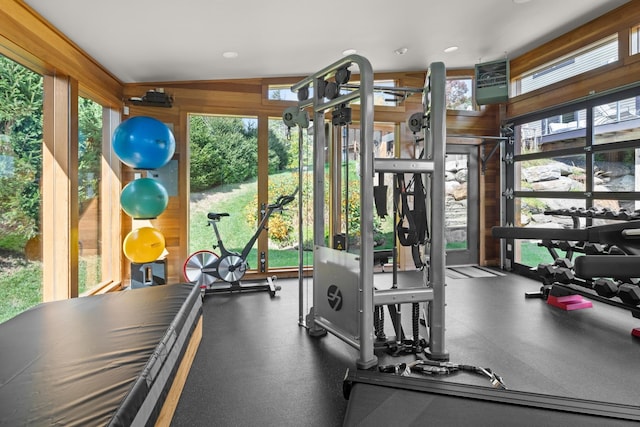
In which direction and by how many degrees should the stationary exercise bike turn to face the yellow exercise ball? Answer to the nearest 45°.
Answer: approximately 180°

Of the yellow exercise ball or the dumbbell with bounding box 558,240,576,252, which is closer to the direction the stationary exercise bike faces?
the dumbbell

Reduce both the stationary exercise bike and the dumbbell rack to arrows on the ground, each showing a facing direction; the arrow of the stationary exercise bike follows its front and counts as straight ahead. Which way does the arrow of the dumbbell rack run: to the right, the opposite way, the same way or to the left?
the opposite way

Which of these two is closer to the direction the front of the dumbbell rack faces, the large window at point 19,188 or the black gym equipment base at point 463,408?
the large window

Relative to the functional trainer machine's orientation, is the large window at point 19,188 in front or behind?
in front

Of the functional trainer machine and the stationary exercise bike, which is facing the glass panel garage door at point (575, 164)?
the stationary exercise bike

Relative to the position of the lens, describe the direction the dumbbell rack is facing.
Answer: facing the viewer and to the left of the viewer

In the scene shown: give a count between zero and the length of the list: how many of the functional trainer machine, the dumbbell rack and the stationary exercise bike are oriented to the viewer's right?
1

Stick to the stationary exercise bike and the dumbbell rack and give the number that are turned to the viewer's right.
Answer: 1

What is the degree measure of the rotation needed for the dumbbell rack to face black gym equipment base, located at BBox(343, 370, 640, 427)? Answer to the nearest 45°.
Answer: approximately 45° to its left

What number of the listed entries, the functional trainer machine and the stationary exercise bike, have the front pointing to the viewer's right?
1

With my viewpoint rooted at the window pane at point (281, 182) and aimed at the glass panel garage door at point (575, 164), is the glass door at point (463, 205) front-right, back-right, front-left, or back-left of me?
front-left

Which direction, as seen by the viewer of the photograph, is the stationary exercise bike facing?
facing to the right of the viewer
